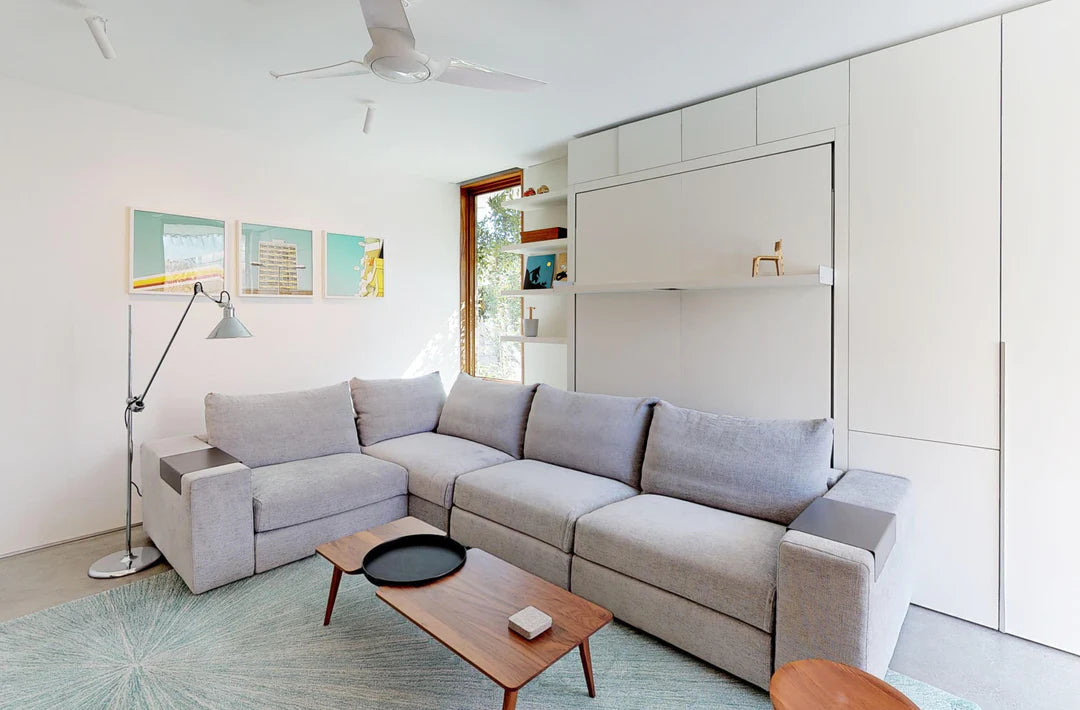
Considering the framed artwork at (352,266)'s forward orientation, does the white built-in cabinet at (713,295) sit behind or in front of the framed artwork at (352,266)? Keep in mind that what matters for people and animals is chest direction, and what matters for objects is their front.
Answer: in front

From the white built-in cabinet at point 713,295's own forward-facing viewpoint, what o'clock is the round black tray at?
The round black tray is roughly at 12 o'clock from the white built-in cabinet.

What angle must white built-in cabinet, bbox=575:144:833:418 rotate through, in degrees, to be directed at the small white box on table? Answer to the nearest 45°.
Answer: approximately 45° to its left

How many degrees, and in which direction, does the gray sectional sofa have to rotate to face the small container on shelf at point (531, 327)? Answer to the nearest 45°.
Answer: approximately 135° to its right

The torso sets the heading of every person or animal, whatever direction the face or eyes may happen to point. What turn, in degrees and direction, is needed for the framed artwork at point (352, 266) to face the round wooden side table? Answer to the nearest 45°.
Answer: approximately 45° to its right

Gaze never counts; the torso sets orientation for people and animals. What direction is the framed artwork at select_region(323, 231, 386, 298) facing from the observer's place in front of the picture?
facing the viewer and to the right of the viewer

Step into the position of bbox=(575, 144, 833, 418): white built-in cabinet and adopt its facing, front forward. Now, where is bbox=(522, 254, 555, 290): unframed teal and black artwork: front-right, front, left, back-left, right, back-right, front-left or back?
right

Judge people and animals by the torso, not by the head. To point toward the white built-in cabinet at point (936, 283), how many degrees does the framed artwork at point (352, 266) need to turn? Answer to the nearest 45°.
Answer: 0° — it already faces it

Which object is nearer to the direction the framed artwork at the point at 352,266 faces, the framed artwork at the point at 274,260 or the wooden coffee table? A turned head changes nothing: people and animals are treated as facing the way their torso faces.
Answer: the wooden coffee table

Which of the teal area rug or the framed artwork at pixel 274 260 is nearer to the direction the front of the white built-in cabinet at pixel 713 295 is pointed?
the teal area rug

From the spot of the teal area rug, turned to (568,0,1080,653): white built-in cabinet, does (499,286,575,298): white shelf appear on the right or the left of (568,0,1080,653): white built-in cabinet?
left

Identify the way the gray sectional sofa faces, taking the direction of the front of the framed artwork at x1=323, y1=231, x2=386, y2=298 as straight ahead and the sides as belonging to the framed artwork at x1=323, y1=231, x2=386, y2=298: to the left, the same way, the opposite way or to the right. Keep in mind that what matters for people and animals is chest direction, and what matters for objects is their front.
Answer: to the right

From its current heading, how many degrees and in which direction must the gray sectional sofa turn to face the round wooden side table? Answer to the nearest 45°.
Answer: approximately 45° to its left
